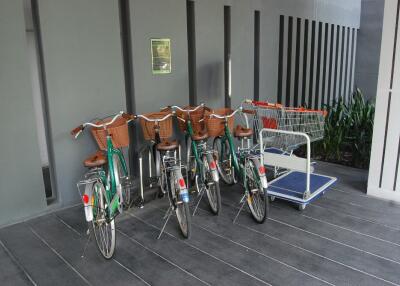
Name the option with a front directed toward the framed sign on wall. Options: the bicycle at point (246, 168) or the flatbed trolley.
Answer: the bicycle

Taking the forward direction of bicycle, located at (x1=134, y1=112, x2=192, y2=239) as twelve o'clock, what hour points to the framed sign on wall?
The framed sign on wall is roughly at 12 o'clock from the bicycle.

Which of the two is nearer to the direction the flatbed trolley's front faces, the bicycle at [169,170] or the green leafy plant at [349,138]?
the green leafy plant

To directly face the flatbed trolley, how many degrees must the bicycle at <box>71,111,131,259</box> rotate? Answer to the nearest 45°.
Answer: approximately 90° to its right

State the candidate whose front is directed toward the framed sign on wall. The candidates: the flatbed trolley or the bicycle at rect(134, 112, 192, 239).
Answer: the bicycle

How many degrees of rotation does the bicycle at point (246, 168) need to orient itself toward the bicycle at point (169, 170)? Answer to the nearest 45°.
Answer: approximately 45° to its left

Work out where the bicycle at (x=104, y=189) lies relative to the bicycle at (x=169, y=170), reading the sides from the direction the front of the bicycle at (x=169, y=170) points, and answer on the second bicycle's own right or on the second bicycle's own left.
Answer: on the second bicycle's own left

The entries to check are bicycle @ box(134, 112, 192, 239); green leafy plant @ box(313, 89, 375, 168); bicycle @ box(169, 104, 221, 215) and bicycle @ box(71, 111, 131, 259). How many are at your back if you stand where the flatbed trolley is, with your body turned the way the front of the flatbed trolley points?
3

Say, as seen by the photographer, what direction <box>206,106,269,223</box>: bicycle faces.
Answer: facing away from the viewer and to the left of the viewer

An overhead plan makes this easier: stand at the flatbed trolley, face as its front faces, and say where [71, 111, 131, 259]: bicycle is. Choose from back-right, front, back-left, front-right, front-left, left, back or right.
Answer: back

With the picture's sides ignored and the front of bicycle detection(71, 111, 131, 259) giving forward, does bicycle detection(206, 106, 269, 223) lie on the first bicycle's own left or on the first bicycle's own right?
on the first bicycle's own right

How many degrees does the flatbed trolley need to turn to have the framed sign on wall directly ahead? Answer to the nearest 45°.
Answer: approximately 135° to its left

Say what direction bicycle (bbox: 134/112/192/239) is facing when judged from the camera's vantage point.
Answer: facing away from the viewer

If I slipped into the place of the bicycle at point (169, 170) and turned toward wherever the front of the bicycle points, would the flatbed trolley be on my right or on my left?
on my right

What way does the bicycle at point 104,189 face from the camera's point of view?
away from the camera
